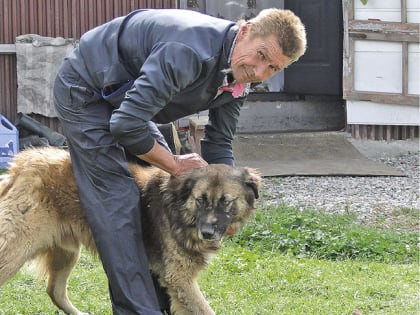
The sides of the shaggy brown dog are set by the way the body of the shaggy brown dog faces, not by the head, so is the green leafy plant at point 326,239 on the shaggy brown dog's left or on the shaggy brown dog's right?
on the shaggy brown dog's left

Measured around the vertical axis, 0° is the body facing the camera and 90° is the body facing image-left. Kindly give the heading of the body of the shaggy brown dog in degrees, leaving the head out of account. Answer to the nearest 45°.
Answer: approximately 270°
